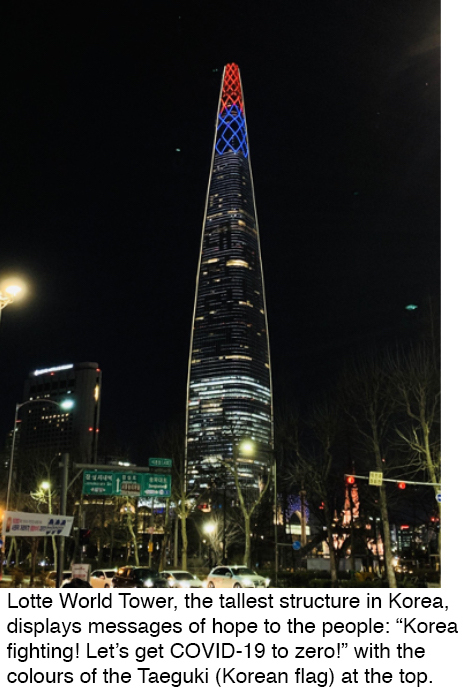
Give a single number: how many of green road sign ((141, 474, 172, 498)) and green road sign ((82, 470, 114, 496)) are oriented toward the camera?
2

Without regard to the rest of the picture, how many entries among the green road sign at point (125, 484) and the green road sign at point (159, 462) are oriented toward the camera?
2

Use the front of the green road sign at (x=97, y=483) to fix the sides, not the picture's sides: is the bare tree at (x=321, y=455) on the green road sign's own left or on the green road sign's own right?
on the green road sign's own left

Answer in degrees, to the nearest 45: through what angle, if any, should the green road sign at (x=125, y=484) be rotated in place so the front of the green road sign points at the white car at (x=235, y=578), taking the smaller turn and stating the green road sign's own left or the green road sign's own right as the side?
approximately 45° to the green road sign's own left
